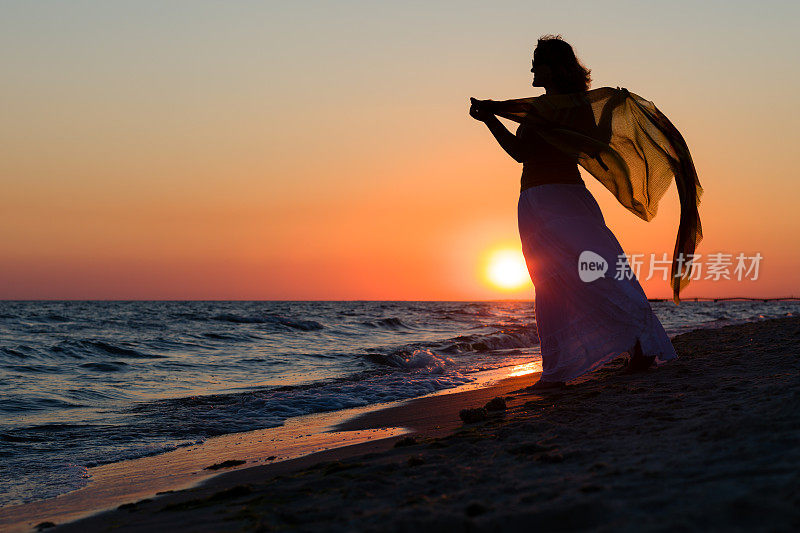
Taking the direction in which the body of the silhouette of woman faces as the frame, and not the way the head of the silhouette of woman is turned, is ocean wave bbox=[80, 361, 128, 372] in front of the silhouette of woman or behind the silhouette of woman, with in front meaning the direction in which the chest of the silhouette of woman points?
in front

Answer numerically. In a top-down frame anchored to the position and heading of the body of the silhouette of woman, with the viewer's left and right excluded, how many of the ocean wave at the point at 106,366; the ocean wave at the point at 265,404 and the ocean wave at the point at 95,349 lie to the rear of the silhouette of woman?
0

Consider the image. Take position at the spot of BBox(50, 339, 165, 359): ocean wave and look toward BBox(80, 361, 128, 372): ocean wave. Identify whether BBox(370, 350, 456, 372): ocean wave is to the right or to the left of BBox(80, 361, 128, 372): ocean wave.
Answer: left

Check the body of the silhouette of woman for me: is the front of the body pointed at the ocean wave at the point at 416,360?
yes

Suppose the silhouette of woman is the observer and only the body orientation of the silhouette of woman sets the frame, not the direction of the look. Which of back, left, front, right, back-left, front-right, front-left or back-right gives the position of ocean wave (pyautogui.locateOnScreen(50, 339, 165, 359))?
front-right

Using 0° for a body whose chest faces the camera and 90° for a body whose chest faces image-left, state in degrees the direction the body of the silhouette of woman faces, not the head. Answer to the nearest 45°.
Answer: approximately 90°
